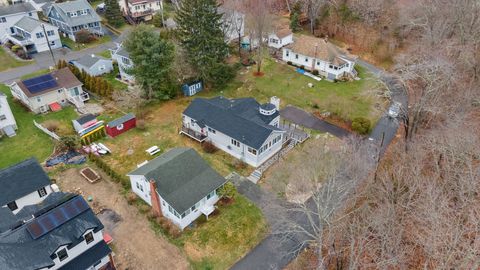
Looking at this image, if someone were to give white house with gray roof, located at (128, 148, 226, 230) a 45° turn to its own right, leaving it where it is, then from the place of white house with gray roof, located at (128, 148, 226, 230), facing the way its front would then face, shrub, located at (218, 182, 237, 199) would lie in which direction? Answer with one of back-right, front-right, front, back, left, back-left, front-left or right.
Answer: left

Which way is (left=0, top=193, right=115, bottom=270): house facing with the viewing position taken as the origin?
facing the viewer and to the right of the viewer

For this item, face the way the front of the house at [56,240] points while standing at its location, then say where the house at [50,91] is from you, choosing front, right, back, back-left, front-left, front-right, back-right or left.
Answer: back-left

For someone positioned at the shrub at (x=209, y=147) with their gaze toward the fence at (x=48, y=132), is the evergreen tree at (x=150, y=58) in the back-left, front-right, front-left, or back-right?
front-right

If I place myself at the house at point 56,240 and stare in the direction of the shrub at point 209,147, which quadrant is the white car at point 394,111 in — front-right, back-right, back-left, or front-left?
front-right

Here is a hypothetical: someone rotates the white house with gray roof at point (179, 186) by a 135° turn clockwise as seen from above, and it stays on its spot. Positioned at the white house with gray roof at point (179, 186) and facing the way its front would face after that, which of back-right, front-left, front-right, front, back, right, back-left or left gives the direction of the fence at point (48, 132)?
front-right

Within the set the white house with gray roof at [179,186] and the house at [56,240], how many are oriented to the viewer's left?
0

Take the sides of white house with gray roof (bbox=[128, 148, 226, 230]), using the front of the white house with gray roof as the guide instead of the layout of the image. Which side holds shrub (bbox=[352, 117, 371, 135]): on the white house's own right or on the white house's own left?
on the white house's own left

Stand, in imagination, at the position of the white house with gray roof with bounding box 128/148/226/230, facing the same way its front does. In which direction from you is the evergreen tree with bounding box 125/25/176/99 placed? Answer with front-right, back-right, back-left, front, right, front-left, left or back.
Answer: back-left

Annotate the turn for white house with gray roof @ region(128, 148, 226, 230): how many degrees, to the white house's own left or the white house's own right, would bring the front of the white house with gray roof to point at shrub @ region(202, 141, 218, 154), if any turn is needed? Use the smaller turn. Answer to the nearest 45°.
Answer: approximately 90° to the white house's own left

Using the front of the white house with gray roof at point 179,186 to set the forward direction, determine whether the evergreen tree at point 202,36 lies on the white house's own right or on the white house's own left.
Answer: on the white house's own left

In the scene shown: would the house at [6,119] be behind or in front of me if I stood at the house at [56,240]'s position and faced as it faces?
behind

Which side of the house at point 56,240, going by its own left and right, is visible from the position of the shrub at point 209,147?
left

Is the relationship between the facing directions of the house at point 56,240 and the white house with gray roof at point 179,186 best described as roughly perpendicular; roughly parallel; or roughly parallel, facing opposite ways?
roughly parallel

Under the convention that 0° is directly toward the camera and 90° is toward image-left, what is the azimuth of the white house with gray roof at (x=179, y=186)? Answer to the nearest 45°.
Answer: approximately 315°

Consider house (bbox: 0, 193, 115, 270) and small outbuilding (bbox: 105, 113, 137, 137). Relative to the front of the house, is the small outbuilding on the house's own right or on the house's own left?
on the house's own left
